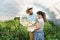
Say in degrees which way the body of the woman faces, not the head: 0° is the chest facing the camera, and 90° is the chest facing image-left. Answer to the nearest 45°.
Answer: approximately 90°
